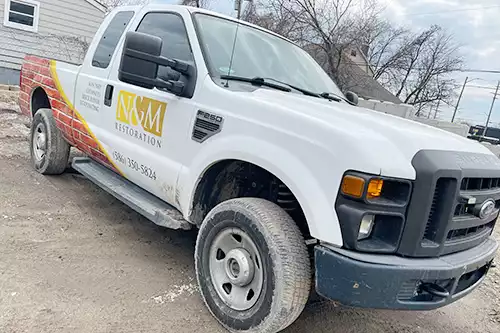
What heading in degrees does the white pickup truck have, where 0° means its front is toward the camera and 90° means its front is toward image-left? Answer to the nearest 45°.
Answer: approximately 315°

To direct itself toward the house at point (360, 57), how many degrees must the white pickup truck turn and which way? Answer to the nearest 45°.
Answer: approximately 135° to its left

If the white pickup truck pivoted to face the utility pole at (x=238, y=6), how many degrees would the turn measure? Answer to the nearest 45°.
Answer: approximately 135° to its left

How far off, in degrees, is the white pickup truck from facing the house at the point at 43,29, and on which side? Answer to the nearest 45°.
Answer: approximately 180°
